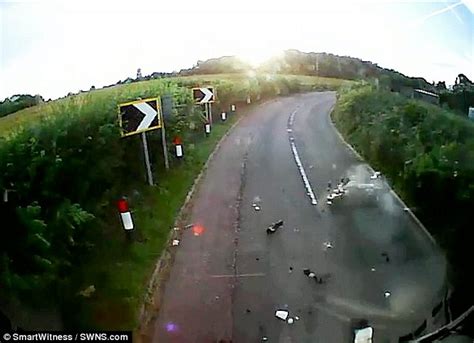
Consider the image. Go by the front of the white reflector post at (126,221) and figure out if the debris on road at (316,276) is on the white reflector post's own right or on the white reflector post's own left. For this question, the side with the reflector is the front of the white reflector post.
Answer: on the white reflector post's own left

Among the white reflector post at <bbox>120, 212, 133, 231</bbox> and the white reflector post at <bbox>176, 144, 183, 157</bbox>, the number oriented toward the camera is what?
2

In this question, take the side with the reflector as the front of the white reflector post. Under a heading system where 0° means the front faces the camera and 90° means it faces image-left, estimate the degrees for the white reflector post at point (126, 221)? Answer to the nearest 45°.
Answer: approximately 0°

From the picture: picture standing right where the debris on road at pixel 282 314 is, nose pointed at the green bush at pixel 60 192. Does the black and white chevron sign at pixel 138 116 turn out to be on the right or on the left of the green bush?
right

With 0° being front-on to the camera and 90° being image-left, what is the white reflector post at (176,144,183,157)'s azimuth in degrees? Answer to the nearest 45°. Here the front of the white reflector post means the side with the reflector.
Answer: approximately 0°

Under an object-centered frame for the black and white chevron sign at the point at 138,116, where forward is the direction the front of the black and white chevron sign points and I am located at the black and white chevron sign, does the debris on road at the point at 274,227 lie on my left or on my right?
on my left

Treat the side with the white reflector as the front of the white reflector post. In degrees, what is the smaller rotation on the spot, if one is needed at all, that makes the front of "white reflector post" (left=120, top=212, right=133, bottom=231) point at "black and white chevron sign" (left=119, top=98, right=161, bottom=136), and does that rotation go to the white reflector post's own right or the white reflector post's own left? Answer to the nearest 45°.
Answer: approximately 180°
